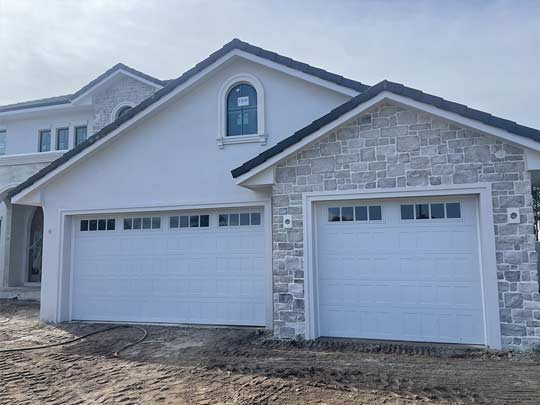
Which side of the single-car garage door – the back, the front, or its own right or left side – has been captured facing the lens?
front

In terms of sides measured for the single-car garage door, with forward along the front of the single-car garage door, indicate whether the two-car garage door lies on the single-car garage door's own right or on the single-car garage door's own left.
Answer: on the single-car garage door's own right
